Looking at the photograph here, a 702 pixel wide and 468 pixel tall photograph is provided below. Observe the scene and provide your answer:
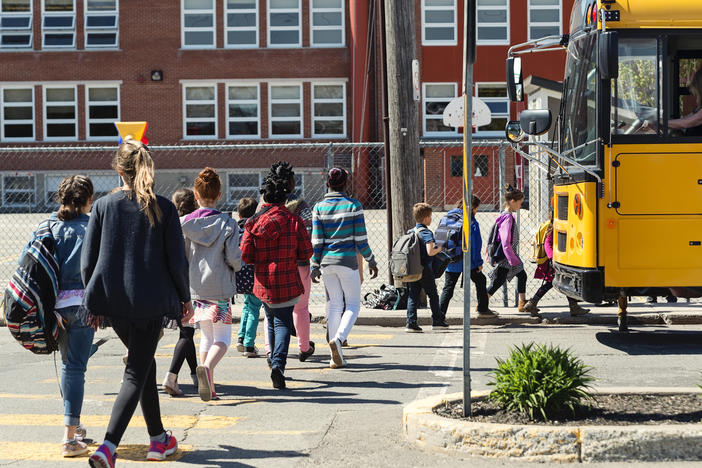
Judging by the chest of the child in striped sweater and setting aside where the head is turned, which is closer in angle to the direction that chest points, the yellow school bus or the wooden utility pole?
the wooden utility pole

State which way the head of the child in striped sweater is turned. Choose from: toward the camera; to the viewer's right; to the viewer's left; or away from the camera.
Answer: away from the camera

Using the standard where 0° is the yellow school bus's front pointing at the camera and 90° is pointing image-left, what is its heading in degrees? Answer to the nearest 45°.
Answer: approximately 90°

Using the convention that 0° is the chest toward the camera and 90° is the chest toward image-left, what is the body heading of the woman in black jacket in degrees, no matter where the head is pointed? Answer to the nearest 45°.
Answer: approximately 180°

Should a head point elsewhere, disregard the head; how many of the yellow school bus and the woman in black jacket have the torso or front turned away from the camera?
1

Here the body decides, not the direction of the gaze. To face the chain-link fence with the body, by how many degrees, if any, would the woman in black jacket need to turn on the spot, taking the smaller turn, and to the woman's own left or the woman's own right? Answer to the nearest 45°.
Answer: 0° — they already face it

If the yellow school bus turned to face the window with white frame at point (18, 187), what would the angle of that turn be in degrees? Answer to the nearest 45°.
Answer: approximately 45° to its right

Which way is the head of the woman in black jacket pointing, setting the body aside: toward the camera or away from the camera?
away from the camera

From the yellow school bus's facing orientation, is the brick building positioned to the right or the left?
on its right

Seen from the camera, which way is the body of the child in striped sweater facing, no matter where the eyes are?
away from the camera

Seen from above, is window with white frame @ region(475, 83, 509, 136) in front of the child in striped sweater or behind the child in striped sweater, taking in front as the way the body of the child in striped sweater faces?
in front

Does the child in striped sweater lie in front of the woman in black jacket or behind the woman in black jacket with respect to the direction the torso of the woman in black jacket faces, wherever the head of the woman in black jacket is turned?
in front

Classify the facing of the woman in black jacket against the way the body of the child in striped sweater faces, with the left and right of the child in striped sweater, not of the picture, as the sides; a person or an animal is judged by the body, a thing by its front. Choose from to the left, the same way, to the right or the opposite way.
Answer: the same way

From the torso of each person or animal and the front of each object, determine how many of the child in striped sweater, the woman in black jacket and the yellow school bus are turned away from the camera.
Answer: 2

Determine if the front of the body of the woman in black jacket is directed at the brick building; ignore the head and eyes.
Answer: yes
